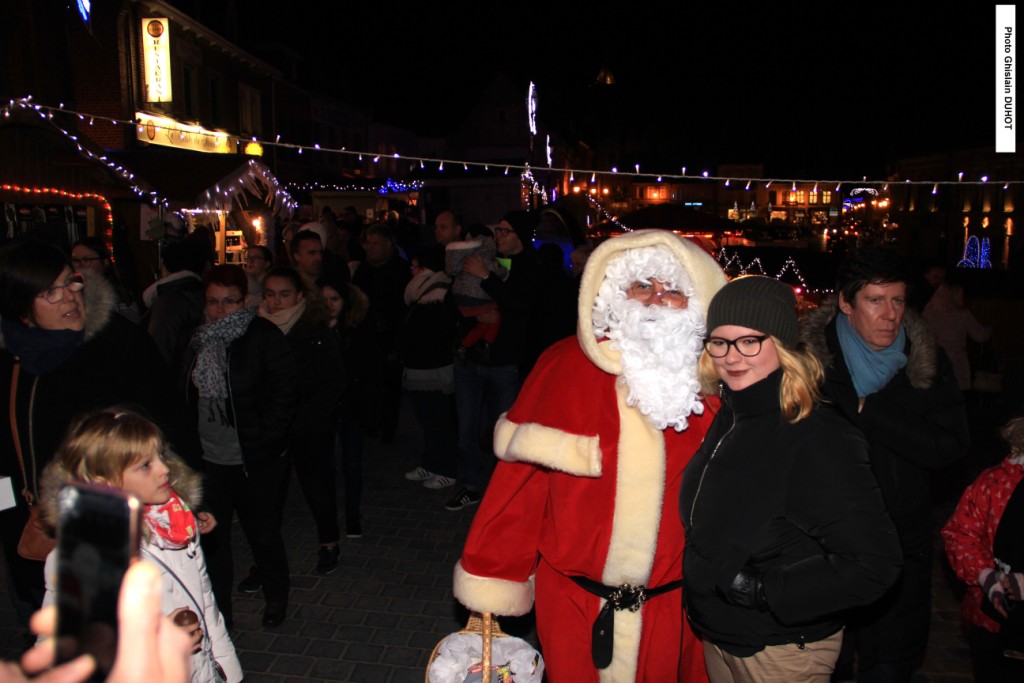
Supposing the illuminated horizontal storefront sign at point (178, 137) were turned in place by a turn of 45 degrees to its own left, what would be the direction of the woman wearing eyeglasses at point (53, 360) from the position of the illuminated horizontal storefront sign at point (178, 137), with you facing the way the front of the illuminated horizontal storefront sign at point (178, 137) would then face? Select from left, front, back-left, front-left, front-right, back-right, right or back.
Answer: right

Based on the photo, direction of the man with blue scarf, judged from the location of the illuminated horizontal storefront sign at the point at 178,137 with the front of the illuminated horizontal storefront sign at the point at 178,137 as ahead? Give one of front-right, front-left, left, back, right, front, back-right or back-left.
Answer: front-right

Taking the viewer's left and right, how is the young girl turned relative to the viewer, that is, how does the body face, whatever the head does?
facing the viewer and to the right of the viewer

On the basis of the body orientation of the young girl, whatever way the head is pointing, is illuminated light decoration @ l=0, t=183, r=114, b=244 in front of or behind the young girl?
behind

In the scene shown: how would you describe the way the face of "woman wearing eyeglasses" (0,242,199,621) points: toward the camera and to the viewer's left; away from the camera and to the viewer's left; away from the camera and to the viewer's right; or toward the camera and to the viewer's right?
toward the camera and to the viewer's right

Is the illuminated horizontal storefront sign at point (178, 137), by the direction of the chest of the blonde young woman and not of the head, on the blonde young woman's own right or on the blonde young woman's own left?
on the blonde young woman's own right

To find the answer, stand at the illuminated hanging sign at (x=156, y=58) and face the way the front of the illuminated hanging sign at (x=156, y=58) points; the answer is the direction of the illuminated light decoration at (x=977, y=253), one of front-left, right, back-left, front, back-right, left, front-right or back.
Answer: left

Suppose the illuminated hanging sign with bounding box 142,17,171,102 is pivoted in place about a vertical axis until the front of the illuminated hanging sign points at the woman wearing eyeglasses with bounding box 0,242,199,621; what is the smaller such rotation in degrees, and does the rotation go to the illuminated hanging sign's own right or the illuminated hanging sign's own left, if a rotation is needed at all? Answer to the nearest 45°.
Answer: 0° — it already faces them

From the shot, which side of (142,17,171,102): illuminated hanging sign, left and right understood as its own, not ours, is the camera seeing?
front

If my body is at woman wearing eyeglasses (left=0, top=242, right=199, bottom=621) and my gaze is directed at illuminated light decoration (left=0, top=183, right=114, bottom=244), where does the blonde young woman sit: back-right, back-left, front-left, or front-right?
back-right

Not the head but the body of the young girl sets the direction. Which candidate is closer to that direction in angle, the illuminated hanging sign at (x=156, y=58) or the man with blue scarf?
the man with blue scarf

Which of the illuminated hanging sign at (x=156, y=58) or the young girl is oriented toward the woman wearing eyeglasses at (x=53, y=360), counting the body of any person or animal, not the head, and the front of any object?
the illuminated hanging sign
